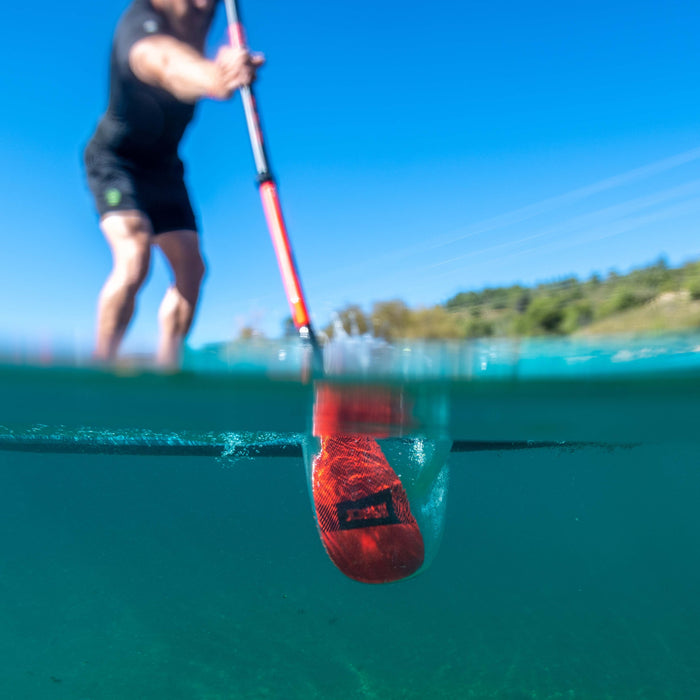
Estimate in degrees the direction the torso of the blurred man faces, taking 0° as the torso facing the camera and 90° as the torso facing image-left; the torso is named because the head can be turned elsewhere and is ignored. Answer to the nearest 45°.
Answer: approximately 315°
